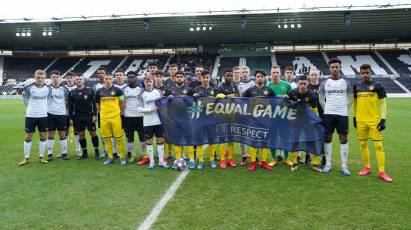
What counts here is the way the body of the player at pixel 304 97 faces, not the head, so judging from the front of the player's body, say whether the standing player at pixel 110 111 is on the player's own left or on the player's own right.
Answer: on the player's own right

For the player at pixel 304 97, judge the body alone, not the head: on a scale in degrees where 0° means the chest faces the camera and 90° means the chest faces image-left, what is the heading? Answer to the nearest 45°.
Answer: approximately 0°

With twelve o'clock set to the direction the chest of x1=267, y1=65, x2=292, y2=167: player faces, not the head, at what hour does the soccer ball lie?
The soccer ball is roughly at 2 o'clock from the player.

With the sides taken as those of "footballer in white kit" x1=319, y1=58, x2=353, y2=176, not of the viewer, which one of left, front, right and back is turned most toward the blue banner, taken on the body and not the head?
right

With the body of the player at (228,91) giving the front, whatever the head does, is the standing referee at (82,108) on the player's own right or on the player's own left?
on the player's own right

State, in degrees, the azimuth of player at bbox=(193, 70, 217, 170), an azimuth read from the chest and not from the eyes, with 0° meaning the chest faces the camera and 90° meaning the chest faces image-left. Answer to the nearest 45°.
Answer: approximately 0°

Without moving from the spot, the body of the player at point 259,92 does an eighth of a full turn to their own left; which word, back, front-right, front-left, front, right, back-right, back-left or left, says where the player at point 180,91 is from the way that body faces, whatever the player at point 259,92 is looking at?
back-right
